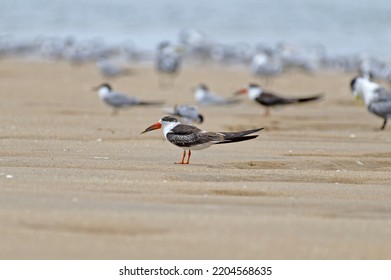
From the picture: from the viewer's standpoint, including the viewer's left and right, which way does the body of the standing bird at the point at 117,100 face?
facing to the left of the viewer

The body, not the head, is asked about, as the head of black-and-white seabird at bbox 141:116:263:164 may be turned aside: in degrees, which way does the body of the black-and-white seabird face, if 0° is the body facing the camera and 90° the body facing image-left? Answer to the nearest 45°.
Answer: approximately 90°

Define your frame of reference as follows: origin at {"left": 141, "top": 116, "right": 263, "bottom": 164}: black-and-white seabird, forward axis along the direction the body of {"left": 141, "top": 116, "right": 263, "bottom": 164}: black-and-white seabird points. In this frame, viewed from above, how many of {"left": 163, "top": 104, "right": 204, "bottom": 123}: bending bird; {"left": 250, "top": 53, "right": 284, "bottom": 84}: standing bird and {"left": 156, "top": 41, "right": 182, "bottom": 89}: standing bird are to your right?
3

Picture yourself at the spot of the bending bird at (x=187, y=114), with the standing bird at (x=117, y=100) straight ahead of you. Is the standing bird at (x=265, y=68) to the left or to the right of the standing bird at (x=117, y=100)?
right

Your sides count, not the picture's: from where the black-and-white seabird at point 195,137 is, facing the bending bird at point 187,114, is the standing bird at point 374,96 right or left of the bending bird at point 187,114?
right

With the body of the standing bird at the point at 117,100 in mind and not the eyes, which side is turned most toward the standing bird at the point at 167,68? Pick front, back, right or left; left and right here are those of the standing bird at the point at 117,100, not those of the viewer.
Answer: right

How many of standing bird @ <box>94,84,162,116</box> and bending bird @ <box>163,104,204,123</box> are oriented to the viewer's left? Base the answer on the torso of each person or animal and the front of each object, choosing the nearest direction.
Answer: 1

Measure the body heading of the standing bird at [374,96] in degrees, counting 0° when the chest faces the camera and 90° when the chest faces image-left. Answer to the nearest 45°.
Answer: approximately 90°

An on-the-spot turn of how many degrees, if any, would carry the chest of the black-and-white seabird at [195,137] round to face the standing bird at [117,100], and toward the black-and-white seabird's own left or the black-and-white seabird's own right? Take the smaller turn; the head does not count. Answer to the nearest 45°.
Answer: approximately 90° to the black-and-white seabird's own right

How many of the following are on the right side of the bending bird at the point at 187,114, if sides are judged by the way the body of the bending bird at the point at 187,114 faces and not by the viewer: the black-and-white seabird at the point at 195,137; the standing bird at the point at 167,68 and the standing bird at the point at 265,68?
1
